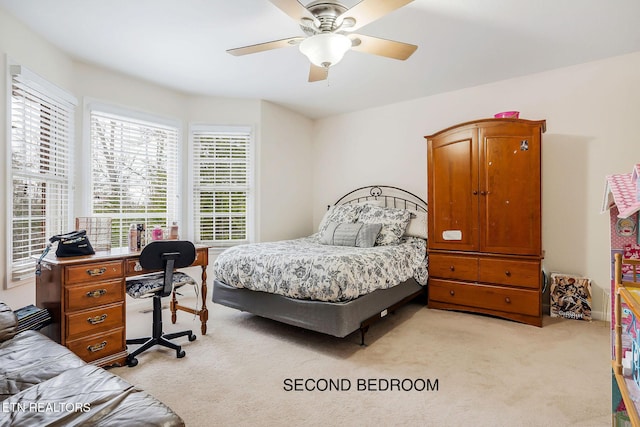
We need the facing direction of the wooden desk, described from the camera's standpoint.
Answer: facing the viewer and to the right of the viewer

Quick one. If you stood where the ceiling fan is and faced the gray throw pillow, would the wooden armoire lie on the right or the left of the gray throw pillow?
right

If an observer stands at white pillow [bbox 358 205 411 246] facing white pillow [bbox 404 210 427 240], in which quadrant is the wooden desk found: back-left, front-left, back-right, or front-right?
back-right

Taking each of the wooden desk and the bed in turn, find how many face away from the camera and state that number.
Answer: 0

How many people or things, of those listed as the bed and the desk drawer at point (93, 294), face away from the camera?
0

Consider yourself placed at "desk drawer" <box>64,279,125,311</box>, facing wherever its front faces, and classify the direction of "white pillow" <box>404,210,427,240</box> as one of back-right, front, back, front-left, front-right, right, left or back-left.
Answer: front-left

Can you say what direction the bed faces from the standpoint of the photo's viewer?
facing the viewer and to the left of the viewer

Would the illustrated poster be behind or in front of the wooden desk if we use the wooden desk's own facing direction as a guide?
in front

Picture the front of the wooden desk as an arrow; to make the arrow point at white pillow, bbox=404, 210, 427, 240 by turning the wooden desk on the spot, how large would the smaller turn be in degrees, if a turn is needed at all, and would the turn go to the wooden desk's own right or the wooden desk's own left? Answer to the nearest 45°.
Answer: approximately 45° to the wooden desk's own left
